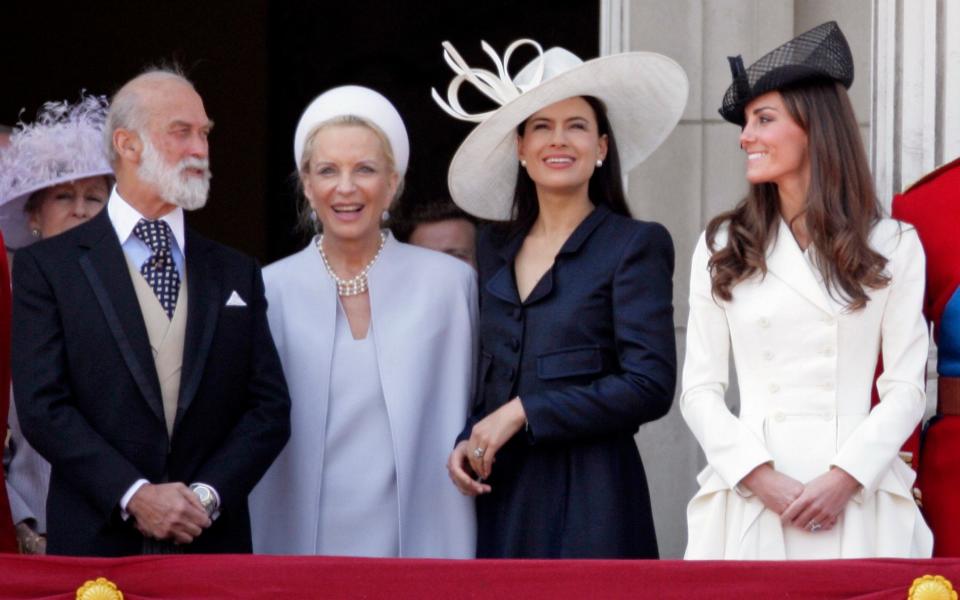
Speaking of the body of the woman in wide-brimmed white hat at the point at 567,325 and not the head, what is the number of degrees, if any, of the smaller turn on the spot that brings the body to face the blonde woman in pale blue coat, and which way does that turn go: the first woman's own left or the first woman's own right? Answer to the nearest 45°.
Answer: approximately 45° to the first woman's own right

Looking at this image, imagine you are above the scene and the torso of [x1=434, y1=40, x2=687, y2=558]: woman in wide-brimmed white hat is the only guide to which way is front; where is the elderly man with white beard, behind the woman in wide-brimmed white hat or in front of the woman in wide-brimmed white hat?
in front

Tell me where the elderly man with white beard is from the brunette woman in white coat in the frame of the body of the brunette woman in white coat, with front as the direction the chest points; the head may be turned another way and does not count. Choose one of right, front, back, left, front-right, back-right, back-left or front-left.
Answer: right

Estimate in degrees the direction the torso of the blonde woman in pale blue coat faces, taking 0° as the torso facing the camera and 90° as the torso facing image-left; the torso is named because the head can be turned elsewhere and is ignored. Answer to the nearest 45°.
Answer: approximately 0°

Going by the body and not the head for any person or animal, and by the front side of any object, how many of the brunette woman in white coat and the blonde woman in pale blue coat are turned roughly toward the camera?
2

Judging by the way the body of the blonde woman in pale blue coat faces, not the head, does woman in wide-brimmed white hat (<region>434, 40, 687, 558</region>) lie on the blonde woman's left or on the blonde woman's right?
on the blonde woman's left

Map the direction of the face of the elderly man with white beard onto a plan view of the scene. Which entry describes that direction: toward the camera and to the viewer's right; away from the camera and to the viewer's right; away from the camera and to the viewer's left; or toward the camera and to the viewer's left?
toward the camera and to the viewer's right

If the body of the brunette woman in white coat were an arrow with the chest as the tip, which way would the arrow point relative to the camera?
toward the camera

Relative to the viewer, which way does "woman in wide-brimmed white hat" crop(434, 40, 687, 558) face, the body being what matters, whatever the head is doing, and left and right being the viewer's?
facing the viewer and to the left of the viewer

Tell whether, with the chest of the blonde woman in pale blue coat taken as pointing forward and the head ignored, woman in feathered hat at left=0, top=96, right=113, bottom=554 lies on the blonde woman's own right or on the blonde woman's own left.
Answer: on the blonde woman's own right

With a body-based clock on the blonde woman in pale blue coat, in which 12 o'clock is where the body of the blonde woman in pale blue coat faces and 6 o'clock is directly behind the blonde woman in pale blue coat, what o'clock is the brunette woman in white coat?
The brunette woman in white coat is roughly at 10 o'clock from the blonde woman in pale blue coat.
